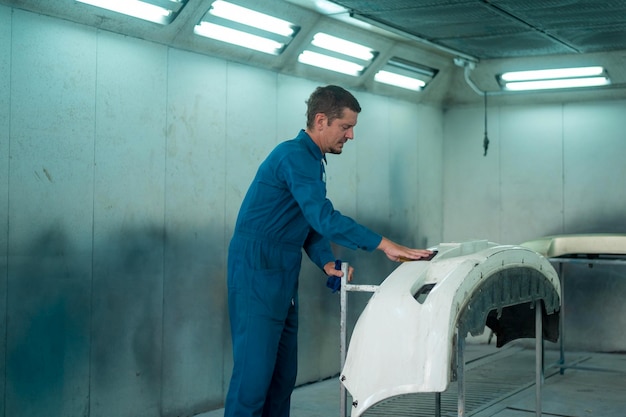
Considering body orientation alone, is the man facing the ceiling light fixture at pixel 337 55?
no

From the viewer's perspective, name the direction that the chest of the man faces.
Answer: to the viewer's right

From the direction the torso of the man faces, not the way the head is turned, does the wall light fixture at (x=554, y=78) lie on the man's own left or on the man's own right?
on the man's own left

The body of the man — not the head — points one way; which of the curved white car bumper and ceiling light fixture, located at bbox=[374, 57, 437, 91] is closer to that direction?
the curved white car bumper

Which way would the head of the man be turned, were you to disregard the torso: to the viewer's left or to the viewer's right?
to the viewer's right
